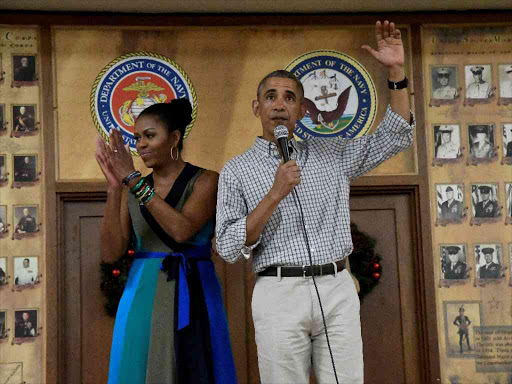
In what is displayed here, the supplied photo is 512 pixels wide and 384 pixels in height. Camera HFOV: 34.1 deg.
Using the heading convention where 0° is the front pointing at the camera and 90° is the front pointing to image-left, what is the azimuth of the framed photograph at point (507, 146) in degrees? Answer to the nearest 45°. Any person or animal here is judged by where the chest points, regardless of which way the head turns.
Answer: approximately 0°

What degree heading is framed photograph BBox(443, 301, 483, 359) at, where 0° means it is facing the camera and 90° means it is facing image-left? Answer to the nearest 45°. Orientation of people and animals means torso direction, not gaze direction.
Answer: approximately 0°

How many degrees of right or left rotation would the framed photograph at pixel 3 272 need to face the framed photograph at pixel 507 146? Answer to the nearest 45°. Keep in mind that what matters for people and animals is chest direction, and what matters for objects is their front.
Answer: approximately 90° to its left

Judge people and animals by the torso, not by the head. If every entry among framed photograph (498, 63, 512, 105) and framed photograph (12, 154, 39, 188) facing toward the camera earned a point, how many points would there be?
2

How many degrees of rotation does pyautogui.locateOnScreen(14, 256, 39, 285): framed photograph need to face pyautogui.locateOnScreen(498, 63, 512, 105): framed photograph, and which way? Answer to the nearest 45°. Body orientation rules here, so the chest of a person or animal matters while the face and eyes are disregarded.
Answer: approximately 90° to its left

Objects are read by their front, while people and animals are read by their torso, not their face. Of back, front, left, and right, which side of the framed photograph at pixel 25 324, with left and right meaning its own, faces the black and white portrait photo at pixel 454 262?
left
